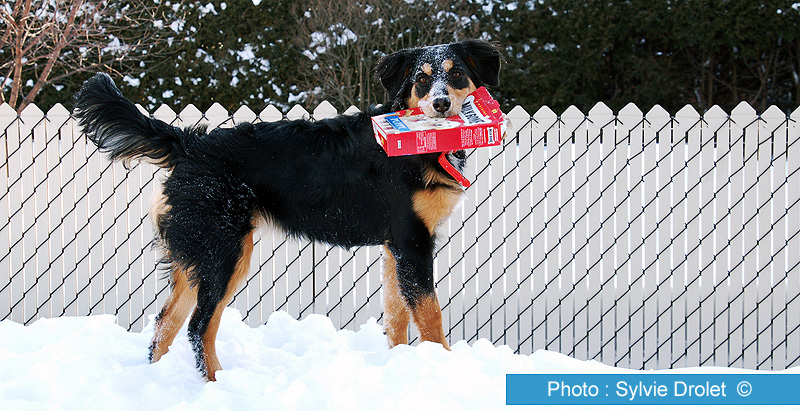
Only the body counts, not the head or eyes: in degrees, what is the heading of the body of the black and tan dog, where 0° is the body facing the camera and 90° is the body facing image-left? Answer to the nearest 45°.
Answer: approximately 270°

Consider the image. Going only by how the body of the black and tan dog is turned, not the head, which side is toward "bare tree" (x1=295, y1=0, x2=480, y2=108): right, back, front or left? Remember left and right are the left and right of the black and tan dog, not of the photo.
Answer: left
